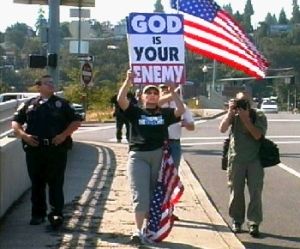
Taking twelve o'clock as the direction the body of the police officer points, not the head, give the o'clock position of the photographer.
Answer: The photographer is roughly at 9 o'clock from the police officer.

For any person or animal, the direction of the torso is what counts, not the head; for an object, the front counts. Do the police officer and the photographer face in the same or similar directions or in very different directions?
same or similar directions

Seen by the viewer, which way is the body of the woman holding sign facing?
toward the camera

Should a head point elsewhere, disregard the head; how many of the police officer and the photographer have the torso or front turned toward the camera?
2

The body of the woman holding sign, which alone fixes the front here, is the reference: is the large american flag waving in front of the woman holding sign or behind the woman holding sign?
behind

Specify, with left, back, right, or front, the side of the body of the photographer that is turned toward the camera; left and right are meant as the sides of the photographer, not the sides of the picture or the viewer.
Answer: front
